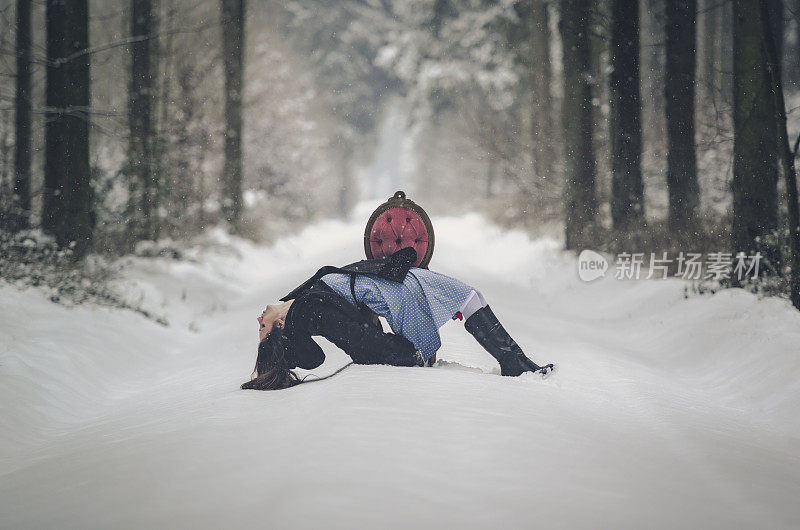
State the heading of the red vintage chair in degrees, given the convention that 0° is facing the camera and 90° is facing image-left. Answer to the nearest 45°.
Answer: approximately 0°

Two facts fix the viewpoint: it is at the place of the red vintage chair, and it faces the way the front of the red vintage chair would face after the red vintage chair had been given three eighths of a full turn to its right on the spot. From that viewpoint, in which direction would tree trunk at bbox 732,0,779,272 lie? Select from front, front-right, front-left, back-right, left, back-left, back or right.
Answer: right
